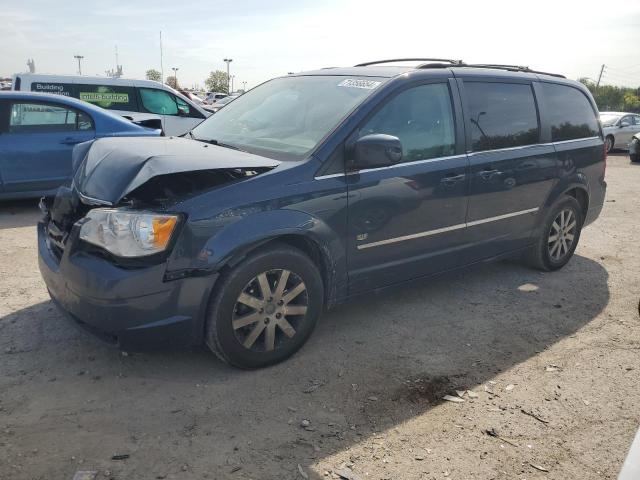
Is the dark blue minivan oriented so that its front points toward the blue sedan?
no

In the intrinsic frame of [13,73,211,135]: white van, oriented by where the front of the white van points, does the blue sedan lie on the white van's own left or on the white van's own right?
on the white van's own right

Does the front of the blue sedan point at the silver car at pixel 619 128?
no

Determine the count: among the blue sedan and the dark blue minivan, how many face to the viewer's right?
0

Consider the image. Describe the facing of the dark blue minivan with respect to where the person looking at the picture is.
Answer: facing the viewer and to the left of the viewer

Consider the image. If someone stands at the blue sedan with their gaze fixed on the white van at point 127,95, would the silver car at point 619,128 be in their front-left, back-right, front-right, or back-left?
front-right

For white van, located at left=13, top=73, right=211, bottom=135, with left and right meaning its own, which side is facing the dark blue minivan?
right

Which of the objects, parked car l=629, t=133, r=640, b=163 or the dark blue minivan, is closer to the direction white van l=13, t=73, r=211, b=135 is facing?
the parked car

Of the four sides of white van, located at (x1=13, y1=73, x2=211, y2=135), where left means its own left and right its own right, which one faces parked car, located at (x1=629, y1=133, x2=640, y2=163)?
front

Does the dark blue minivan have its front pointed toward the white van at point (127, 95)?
no

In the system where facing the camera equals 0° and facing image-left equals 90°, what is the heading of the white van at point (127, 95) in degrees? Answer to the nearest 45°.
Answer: approximately 270°

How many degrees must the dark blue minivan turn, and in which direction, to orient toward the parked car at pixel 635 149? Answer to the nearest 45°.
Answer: approximately 180°

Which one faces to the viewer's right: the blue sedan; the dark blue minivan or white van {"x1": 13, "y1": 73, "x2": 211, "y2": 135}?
the white van

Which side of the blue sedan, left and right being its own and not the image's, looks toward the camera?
left

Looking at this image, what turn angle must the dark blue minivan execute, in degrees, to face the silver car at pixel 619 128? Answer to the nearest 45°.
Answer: approximately 180°

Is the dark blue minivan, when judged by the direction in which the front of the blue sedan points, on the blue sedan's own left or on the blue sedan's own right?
on the blue sedan's own left

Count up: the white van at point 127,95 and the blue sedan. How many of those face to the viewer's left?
1

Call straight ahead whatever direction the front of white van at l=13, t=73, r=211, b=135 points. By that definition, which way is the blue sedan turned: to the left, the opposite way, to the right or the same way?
the opposite way

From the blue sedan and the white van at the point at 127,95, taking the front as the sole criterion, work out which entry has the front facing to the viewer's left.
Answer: the blue sedan
